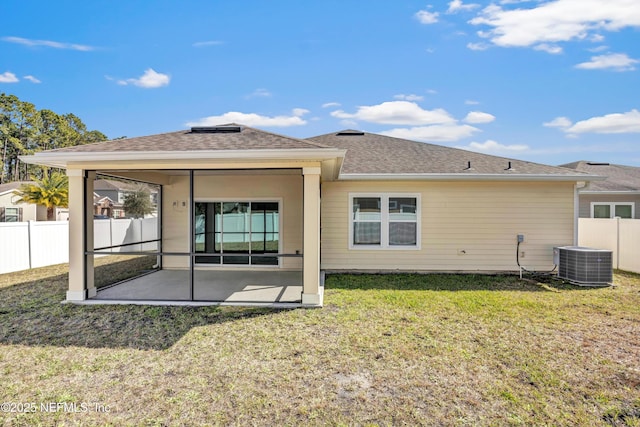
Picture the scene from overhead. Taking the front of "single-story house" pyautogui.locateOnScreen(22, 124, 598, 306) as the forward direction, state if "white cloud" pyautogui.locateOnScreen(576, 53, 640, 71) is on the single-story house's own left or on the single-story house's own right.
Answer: on the single-story house's own right

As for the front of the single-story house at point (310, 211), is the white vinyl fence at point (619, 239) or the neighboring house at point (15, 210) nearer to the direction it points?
the neighboring house

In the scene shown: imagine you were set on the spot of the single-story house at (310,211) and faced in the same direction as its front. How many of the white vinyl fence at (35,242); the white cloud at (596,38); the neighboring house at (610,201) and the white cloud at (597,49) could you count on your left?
1

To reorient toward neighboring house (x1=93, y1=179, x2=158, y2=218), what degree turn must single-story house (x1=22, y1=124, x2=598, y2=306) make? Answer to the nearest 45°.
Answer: approximately 45° to its left

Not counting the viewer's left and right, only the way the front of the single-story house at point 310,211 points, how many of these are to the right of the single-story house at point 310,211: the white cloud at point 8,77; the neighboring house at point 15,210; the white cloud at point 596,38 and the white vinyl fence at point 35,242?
1

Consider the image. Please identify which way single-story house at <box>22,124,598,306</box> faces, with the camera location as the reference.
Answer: facing away from the viewer

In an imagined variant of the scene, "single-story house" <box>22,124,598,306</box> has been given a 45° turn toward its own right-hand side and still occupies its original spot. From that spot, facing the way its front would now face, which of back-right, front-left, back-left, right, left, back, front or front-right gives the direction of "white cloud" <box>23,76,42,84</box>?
left

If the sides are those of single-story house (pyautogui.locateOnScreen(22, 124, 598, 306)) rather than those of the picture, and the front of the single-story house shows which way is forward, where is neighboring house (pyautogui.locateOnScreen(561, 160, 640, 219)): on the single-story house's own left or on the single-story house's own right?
on the single-story house's own right

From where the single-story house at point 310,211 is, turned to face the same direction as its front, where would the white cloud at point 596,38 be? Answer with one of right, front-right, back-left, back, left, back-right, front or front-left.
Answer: right

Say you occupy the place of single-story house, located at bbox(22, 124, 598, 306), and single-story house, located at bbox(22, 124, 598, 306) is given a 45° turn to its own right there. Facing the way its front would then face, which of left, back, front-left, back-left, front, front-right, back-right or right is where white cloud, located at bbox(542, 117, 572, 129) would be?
front

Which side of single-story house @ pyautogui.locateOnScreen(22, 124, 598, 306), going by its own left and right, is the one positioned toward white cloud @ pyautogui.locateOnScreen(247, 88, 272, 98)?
front

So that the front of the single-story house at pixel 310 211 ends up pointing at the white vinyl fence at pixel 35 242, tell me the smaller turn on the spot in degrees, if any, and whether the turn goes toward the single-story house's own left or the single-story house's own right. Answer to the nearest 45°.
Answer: approximately 90° to the single-story house's own left
